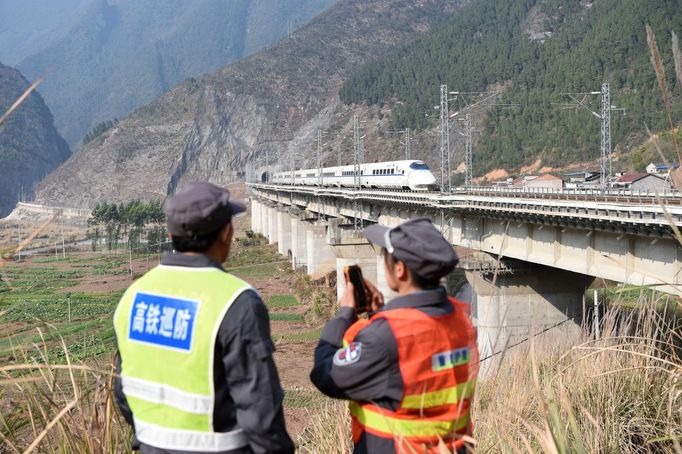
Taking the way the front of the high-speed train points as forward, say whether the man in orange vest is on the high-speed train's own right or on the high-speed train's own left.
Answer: on the high-speed train's own right

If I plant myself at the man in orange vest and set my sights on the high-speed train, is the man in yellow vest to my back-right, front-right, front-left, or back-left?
back-left

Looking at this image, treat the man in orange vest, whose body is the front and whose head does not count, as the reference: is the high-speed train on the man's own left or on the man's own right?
on the man's own right

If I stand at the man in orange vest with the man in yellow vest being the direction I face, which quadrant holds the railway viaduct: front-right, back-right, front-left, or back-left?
back-right

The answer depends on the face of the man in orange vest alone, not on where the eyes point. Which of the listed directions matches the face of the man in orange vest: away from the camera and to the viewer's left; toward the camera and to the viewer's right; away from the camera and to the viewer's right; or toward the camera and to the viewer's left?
away from the camera and to the viewer's left

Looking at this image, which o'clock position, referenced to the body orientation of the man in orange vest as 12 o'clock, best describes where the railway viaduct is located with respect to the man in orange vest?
The railway viaduct is roughly at 2 o'clock from the man in orange vest.

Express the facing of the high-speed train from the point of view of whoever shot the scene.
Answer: facing the viewer and to the right of the viewer

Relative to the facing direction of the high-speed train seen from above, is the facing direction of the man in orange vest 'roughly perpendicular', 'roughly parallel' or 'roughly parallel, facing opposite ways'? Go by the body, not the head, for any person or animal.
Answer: roughly parallel, facing opposite ways

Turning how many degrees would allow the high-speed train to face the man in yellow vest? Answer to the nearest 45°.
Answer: approximately 45° to its right

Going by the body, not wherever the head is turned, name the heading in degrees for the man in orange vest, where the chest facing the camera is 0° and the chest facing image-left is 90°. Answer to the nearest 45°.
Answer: approximately 135°

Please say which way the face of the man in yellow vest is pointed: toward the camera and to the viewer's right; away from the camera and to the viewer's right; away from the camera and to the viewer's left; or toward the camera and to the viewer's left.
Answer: away from the camera and to the viewer's right
